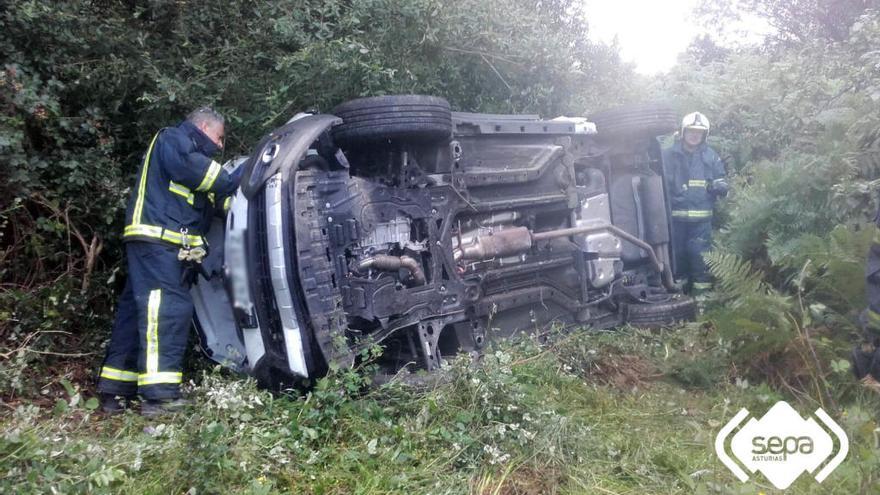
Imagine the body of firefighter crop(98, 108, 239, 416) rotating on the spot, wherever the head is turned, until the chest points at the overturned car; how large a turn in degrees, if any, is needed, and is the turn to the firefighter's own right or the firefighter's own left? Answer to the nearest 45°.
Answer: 0° — they already face it

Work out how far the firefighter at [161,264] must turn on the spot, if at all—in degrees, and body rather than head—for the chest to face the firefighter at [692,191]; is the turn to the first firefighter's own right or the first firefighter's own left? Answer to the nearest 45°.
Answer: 0° — they already face them

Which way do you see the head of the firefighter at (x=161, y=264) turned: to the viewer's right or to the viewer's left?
to the viewer's right

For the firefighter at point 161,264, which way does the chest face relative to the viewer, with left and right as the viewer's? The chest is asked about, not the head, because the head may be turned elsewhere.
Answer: facing to the right of the viewer

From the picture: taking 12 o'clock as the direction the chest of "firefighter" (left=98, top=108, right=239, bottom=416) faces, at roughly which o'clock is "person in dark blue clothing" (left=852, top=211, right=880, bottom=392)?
"person in dark blue clothing" (left=852, top=211, right=880, bottom=392) is roughly at 1 o'clock from "firefighter" (left=98, top=108, right=239, bottom=416).
